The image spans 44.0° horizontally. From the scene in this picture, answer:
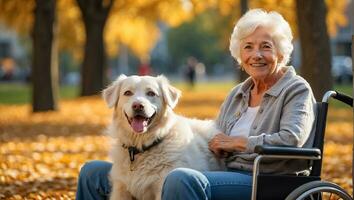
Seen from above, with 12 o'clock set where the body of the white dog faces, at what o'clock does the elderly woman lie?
The elderly woman is roughly at 8 o'clock from the white dog.

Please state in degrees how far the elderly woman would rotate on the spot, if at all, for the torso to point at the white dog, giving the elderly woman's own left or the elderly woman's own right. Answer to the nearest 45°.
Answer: approximately 45° to the elderly woman's own right

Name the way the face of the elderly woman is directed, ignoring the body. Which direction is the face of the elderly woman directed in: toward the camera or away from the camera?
toward the camera

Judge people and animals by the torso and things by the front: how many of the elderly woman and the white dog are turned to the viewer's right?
0

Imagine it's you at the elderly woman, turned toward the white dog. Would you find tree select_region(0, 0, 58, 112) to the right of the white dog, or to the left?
right

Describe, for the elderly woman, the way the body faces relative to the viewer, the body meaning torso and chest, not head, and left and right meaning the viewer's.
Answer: facing the viewer and to the left of the viewer

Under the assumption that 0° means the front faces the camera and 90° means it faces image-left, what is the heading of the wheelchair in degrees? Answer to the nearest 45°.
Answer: approximately 90°

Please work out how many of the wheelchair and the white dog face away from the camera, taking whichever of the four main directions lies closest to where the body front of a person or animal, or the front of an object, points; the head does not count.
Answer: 0

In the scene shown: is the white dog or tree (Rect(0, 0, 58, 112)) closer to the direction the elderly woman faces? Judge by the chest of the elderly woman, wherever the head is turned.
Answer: the white dog

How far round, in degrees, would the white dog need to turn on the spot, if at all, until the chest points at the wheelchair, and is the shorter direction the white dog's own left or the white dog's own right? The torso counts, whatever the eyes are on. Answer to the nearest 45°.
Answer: approximately 90° to the white dog's own left
